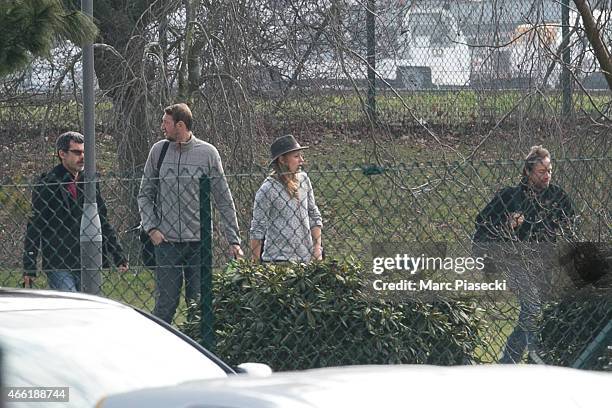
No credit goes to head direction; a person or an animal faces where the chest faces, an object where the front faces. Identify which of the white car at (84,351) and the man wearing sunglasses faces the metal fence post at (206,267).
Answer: the man wearing sunglasses

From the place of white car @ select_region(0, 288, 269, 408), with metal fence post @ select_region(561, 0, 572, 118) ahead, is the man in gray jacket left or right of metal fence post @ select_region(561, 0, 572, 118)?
left

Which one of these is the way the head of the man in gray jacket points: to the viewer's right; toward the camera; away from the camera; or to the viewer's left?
to the viewer's left

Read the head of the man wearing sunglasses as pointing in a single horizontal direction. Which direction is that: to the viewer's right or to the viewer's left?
to the viewer's right

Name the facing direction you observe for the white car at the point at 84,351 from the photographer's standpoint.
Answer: facing the viewer and to the right of the viewer

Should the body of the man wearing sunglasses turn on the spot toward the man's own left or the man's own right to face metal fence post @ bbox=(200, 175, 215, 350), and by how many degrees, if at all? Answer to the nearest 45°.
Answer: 0° — they already face it

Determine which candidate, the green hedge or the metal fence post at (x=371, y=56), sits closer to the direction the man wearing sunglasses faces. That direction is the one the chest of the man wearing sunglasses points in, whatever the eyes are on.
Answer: the green hedge

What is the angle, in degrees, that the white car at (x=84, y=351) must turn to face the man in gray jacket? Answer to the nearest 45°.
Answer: approximately 135° to its left

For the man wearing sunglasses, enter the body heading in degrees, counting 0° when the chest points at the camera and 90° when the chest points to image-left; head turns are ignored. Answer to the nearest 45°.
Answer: approximately 315°
